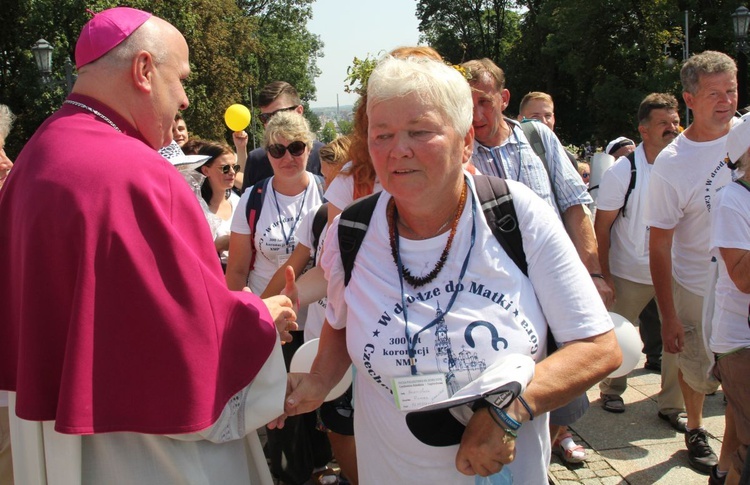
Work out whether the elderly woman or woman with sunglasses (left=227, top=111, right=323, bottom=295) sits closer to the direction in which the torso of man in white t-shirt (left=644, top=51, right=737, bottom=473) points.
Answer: the elderly woman

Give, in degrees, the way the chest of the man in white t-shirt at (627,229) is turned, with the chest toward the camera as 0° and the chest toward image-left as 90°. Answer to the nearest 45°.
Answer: approximately 315°

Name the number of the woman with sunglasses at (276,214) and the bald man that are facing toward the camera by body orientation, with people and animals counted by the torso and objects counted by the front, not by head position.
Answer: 1

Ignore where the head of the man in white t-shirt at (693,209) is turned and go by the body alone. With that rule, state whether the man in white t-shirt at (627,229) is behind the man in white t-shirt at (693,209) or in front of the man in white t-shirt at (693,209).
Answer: behind

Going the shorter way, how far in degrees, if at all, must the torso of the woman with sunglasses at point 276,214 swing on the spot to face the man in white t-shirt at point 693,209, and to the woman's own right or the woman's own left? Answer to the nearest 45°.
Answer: approximately 90° to the woman's own left

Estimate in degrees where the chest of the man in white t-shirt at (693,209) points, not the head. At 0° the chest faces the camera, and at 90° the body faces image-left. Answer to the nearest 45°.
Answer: approximately 315°

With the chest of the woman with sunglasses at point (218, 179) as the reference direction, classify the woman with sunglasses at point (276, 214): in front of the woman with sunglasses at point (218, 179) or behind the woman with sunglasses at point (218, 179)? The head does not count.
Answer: in front

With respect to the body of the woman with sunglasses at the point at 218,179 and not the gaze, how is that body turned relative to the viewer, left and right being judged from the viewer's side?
facing the viewer and to the right of the viewer

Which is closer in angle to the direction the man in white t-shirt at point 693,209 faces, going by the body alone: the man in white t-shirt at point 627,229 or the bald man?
the bald man

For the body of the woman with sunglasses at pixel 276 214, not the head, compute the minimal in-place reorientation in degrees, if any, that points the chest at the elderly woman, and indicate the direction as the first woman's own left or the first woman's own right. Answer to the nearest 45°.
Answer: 0° — they already face them

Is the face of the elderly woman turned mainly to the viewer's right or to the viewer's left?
to the viewer's left

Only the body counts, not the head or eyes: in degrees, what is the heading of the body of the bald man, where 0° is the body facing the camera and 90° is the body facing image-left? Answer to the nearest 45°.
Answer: approximately 225°
